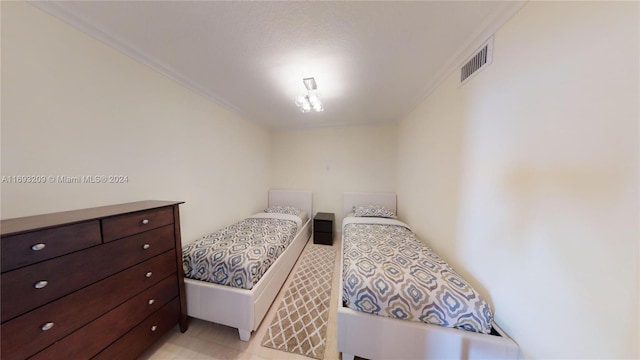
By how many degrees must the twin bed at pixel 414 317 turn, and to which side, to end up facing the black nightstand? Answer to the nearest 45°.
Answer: approximately 135° to its right

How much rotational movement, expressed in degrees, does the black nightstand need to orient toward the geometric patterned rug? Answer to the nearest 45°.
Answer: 0° — it already faces it

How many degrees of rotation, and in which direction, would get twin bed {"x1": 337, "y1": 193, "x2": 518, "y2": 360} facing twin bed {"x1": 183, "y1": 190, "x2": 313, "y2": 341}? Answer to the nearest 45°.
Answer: approximately 90° to its right

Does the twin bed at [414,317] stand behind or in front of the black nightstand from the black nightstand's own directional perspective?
in front

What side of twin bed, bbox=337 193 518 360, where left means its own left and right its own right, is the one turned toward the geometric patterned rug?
right

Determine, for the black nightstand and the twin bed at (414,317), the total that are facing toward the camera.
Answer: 2

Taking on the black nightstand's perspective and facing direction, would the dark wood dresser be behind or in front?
in front

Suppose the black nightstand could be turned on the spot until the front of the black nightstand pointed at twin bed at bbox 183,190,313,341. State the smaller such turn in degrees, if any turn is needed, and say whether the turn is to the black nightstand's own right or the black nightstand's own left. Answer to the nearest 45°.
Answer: approximately 45° to the black nightstand's own right

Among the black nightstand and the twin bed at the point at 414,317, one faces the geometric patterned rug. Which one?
the black nightstand

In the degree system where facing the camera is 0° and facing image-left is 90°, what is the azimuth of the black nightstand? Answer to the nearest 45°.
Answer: approximately 0°

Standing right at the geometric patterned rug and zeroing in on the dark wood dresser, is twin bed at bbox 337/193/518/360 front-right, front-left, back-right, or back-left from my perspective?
back-left

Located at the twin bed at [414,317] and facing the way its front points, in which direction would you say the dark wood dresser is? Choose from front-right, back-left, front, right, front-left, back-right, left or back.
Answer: front-right
